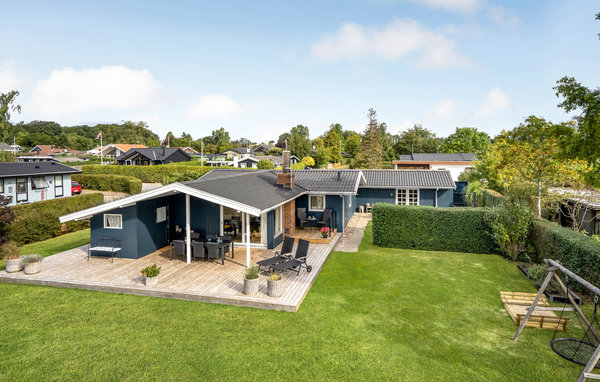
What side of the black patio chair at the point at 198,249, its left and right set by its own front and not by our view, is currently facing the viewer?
back

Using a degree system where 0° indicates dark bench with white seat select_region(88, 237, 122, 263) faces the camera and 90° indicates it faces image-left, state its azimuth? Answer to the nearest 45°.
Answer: approximately 45°

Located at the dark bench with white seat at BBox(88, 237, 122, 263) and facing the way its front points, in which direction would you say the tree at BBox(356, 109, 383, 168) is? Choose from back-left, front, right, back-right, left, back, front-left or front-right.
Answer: back

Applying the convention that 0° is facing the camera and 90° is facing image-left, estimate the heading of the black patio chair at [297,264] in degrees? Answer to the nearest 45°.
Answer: approximately 45°

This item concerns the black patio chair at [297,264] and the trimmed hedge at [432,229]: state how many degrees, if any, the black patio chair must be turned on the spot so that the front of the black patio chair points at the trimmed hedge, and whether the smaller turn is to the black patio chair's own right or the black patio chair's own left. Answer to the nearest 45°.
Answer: approximately 180°

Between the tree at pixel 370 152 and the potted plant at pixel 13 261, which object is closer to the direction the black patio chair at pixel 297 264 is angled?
the potted plant

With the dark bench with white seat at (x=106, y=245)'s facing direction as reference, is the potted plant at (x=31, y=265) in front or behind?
in front

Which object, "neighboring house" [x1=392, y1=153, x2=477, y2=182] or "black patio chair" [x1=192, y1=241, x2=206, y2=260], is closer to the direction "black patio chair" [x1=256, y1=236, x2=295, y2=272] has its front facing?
the black patio chair

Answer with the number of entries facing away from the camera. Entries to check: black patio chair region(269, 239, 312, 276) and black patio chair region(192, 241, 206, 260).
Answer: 1

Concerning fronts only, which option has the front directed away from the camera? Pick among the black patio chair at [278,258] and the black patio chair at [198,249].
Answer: the black patio chair at [198,249]

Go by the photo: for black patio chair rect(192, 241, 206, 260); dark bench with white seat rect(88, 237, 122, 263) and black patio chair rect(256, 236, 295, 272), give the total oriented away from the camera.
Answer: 1

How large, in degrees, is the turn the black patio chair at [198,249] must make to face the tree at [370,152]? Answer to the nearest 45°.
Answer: approximately 45° to its right

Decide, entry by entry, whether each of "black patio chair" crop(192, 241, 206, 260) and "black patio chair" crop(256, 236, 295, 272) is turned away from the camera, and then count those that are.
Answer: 1

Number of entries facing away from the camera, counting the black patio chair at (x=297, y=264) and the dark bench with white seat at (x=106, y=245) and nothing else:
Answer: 0

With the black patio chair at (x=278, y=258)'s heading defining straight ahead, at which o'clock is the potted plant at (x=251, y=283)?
The potted plant is roughly at 11 o'clock from the black patio chair.

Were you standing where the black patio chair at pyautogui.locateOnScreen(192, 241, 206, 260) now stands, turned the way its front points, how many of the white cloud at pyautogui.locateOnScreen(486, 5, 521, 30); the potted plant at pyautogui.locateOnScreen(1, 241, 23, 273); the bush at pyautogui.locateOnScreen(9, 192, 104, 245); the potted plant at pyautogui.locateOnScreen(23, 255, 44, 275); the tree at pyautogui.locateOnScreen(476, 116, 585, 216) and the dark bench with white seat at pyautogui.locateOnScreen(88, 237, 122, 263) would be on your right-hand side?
2
